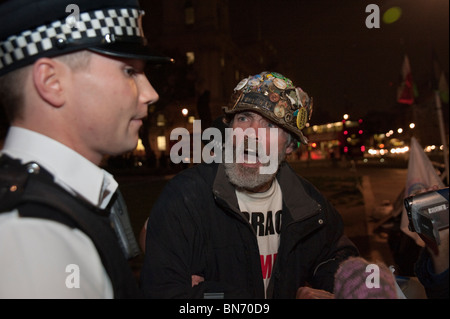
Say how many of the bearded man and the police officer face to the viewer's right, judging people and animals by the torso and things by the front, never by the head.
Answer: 1

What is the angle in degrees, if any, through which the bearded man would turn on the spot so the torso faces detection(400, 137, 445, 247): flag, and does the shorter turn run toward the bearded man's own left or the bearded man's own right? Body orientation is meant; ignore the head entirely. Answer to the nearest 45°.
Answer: approximately 135° to the bearded man's own left

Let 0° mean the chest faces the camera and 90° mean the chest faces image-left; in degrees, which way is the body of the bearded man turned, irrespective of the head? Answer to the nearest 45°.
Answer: approximately 0°

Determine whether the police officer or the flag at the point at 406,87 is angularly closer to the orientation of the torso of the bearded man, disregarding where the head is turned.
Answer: the police officer

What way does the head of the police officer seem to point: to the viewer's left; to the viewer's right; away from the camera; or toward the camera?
to the viewer's right

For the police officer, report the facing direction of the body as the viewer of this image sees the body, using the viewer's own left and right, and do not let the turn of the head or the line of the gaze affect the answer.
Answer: facing to the right of the viewer
